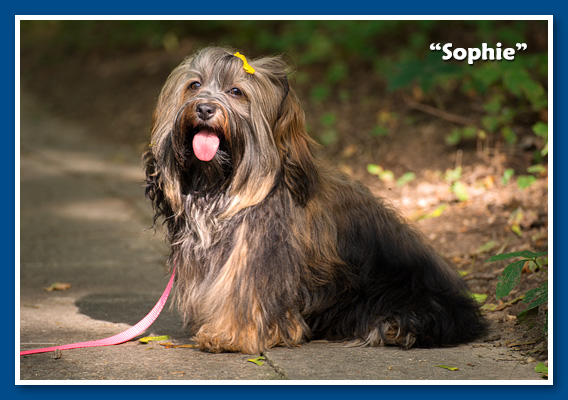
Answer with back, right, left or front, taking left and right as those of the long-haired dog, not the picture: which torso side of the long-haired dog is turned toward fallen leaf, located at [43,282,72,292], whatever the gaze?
right

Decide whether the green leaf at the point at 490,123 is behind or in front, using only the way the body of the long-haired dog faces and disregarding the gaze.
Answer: behind

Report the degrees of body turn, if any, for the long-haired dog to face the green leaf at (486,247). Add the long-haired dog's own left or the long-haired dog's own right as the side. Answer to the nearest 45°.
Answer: approximately 180°

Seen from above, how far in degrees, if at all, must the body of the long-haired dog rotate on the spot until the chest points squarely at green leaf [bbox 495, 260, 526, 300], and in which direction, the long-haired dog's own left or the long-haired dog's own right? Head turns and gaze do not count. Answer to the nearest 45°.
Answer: approximately 135° to the long-haired dog's own left

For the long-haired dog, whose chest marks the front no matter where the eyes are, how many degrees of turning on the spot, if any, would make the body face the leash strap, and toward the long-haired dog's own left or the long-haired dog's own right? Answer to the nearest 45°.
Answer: approximately 45° to the long-haired dog's own right

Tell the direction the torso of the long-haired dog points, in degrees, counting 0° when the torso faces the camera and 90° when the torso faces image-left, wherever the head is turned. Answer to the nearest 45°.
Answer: approximately 45°

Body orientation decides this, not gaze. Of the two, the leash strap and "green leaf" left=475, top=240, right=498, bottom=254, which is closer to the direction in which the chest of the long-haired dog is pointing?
the leash strap

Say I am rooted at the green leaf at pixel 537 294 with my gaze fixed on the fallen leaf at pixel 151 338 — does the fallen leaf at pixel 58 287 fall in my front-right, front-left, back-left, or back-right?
front-right

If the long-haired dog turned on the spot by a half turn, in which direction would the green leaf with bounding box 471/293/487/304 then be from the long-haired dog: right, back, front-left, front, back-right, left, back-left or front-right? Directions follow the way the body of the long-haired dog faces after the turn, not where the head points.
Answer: front

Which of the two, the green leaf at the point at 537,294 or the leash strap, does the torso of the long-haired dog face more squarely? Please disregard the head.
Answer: the leash strap
